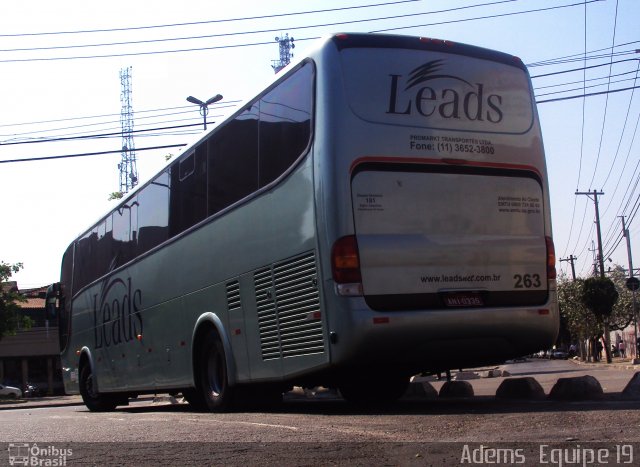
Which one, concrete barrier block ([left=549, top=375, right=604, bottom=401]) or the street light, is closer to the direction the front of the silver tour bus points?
the street light

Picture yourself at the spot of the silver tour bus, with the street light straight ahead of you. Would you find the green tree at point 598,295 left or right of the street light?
right

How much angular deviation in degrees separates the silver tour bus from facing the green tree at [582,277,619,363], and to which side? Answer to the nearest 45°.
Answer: approximately 45° to its right

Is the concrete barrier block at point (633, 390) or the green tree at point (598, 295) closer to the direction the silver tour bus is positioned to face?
the green tree

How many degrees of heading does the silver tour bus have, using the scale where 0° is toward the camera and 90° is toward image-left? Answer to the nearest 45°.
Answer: approximately 135°

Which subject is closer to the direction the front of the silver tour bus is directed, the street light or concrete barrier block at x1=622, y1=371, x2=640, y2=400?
the street light
